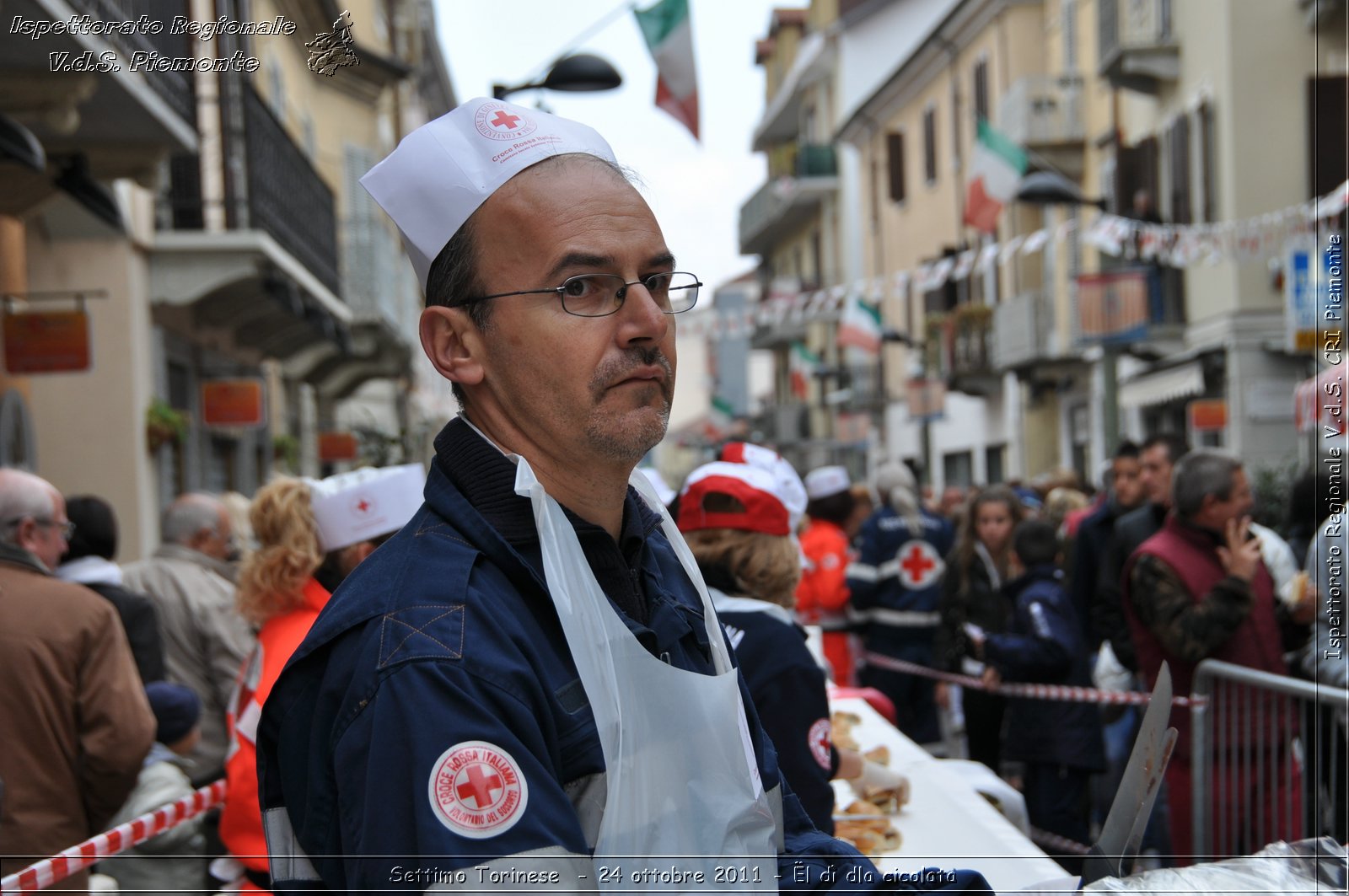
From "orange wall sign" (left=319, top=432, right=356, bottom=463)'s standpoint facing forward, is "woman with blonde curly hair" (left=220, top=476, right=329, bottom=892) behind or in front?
in front

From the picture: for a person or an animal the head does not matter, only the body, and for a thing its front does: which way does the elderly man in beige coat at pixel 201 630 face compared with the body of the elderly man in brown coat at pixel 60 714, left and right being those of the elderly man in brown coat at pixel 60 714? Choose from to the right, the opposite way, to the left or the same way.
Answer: the same way

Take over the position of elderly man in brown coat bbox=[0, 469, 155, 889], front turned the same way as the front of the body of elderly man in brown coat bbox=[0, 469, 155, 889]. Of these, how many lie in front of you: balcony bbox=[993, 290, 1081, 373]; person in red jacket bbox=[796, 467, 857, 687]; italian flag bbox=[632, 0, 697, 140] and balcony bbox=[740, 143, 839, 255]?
4

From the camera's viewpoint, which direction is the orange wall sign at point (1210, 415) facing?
toward the camera

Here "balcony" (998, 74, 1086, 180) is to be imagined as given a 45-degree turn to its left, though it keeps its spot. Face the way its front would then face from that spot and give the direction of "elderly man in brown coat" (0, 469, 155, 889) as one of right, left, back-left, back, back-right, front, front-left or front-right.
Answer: front

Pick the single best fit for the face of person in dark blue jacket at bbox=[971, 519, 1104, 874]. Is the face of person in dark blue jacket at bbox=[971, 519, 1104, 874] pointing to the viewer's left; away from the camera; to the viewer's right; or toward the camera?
away from the camera

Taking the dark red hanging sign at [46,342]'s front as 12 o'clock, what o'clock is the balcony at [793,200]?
The balcony is roughly at 7 o'clock from the dark red hanging sign.

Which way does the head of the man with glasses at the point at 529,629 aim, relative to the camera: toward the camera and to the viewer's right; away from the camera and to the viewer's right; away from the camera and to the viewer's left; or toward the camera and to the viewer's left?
toward the camera and to the viewer's right

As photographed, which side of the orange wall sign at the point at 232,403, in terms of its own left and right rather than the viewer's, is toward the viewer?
front

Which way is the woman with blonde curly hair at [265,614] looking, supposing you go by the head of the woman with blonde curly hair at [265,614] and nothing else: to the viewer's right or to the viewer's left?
to the viewer's right

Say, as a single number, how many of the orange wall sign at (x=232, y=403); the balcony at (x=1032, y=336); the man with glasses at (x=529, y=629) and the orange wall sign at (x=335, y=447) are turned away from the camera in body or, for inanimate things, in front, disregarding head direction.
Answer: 0

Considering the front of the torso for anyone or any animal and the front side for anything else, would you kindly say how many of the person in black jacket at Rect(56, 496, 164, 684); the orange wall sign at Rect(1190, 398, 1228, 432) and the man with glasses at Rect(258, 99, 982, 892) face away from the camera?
1

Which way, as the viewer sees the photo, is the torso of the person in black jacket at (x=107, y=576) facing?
away from the camera

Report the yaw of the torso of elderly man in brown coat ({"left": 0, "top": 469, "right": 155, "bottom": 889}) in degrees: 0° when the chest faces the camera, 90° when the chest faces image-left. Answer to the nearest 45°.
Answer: approximately 225°

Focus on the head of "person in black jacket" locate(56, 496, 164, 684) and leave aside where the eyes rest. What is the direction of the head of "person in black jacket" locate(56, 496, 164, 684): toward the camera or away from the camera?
away from the camera

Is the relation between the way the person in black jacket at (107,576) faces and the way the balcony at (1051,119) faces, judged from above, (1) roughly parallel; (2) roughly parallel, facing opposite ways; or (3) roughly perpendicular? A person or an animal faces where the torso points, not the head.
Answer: roughly perpendicular
